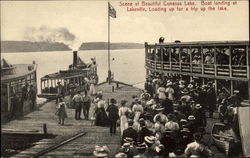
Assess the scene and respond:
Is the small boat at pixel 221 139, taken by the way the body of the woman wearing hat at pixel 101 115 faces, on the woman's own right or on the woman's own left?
on the woman's own right

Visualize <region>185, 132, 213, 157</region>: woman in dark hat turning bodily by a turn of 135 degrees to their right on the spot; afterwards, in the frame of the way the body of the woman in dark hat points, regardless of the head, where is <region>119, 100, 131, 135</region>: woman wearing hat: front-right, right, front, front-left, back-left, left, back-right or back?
back

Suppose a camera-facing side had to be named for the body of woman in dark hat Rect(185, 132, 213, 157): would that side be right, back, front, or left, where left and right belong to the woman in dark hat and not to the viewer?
back

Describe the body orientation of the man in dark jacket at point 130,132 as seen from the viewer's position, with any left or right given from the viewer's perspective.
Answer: facing away from the viewer

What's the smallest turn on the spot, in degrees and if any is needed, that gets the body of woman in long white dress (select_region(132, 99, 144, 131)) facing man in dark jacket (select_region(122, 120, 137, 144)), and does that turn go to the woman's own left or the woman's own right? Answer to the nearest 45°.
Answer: approximately 180°

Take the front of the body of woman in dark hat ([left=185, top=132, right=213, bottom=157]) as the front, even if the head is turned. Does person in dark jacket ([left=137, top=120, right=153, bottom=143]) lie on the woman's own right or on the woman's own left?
on the woman's own left

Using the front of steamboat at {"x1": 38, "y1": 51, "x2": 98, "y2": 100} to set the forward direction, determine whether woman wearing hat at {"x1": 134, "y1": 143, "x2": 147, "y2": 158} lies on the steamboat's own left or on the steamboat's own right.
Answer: on the steamboat's own right
